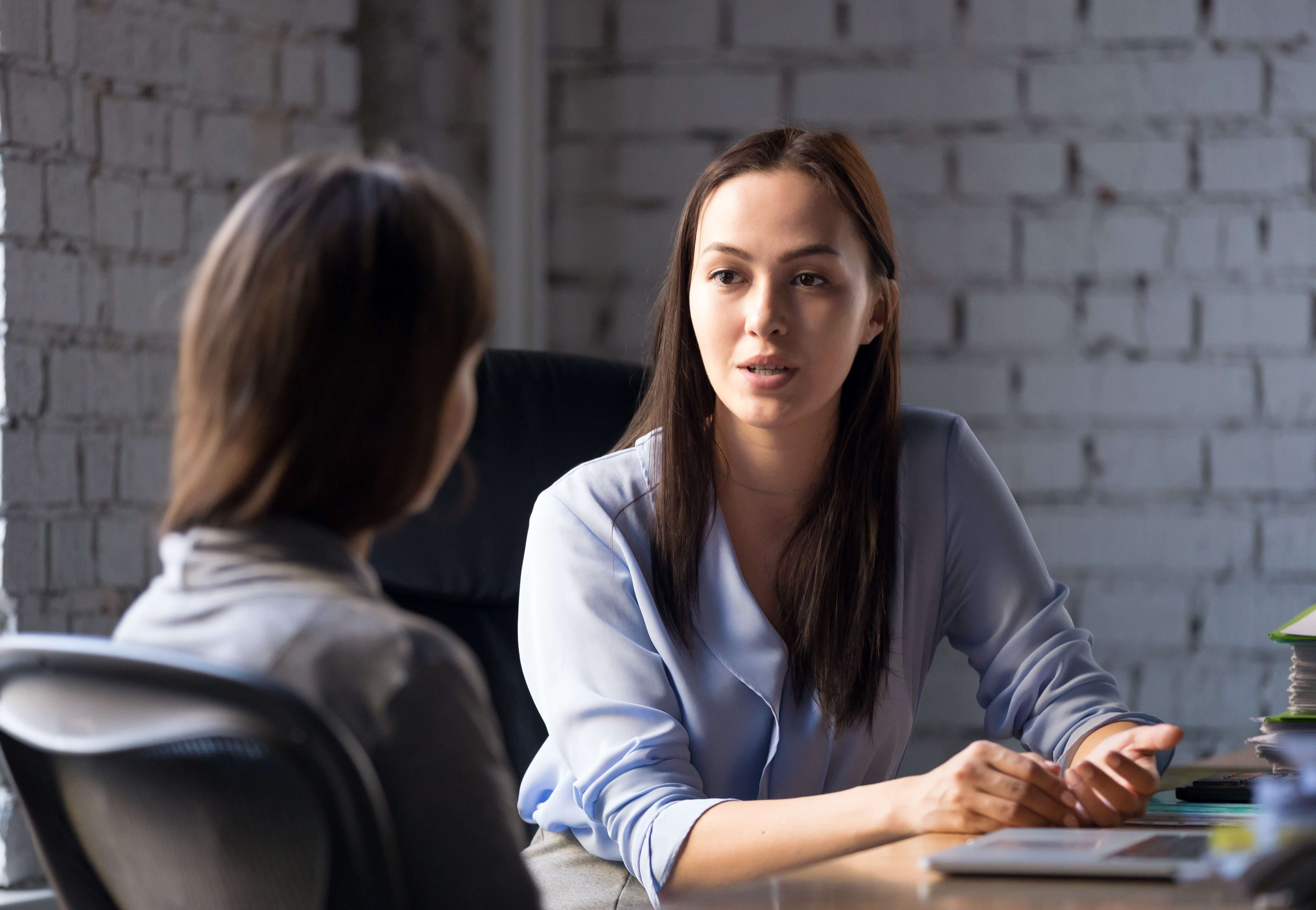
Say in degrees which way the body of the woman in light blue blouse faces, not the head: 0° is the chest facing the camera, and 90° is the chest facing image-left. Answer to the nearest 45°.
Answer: approximately 315°
